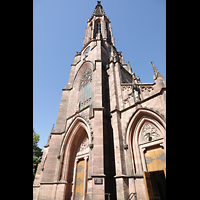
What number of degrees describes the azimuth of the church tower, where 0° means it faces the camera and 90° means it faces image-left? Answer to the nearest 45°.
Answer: approximately 45°
